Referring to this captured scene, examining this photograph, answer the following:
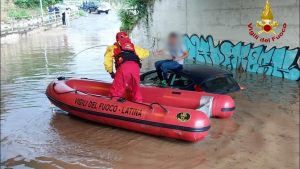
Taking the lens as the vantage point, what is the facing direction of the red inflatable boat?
facing away from the viewer and to the left of the viewer
